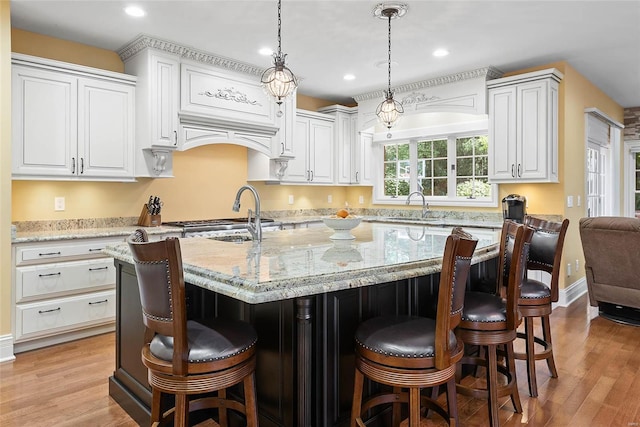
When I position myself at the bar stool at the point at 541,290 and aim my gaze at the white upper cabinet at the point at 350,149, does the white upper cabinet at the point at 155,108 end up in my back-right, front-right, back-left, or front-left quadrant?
front-left

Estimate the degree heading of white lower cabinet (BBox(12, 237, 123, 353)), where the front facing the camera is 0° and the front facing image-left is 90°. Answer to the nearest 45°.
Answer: approximately 315°

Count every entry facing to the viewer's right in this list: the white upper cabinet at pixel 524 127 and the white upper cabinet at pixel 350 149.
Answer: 0

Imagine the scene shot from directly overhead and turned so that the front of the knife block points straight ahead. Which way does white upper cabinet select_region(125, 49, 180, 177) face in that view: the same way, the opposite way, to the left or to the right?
the same way

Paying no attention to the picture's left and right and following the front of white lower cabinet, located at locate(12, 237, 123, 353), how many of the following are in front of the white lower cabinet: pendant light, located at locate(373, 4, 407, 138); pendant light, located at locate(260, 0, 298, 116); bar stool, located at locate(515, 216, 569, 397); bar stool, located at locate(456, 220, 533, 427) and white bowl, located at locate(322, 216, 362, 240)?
5

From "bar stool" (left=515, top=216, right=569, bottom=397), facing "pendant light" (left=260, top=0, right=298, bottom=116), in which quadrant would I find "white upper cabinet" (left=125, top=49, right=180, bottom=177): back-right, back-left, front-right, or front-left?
front-right

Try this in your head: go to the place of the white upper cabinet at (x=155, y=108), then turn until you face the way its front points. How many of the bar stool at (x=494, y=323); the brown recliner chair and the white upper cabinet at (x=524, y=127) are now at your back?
0

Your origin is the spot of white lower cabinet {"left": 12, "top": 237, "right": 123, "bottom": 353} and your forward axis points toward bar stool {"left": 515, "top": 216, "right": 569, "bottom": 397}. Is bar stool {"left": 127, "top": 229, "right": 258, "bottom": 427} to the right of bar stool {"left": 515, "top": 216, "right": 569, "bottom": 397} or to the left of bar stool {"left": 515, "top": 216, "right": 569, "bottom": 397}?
right

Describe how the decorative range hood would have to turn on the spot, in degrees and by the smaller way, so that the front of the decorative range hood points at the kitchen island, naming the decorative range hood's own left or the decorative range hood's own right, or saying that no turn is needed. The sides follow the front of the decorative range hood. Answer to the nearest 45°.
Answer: approximately 45° to the decorative range hood's own right

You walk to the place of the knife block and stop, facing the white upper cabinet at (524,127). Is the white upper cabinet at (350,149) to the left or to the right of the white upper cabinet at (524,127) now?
left

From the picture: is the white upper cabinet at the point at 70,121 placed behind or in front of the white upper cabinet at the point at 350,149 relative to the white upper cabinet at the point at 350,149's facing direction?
in front

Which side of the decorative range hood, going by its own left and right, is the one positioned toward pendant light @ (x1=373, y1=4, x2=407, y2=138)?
front

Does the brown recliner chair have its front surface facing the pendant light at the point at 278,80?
no
